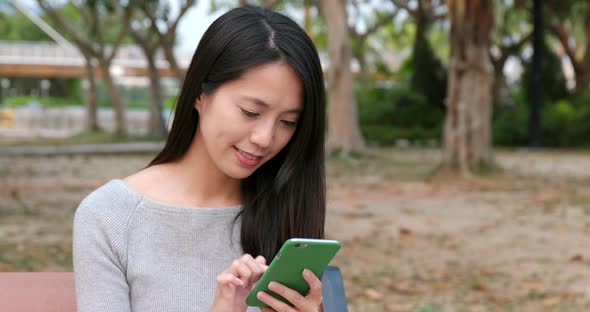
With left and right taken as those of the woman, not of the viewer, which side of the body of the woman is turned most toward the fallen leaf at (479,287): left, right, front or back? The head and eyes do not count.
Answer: left

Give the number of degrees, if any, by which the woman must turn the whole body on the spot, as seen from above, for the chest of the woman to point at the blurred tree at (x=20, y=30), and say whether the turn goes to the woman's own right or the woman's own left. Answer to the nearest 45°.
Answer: approximately 135° to the woman's own left

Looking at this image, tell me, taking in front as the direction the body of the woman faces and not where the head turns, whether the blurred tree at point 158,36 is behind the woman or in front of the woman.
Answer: behind

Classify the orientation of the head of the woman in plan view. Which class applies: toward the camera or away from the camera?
toward the camera

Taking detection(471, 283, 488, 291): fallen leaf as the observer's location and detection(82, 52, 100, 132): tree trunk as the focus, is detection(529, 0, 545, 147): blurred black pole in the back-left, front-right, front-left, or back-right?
front-right

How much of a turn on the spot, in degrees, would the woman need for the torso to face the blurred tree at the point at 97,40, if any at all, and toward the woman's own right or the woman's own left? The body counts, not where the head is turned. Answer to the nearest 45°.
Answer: approximately 135° to the woman's own left

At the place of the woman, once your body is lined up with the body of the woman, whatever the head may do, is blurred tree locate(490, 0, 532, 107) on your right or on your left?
on your left

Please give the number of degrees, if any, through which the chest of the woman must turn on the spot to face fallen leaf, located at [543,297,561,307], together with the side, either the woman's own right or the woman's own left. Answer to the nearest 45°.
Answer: approximately 90° to the woman's own left

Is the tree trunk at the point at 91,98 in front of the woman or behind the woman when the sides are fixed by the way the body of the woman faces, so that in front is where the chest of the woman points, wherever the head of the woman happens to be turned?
behind

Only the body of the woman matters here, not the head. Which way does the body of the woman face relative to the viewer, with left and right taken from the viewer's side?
facing the viewer and to the right of the viewer

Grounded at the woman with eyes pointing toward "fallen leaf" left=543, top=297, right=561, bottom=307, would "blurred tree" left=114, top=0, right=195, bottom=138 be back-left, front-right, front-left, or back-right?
front-left
